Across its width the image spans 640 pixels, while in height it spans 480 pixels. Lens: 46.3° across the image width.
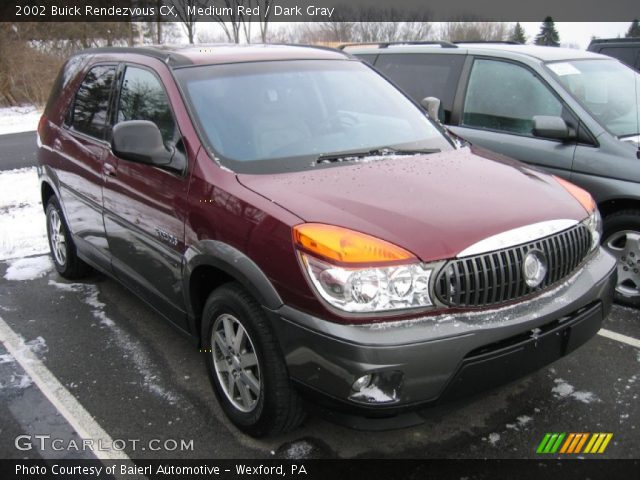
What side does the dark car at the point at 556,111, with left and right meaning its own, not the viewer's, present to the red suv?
right

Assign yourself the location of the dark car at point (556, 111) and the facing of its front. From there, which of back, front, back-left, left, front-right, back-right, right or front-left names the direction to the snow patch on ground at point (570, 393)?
front-right

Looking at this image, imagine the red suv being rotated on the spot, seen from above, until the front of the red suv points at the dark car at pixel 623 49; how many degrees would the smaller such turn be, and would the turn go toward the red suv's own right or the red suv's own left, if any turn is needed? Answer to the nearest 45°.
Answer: approximately 90° to the red suv's own left

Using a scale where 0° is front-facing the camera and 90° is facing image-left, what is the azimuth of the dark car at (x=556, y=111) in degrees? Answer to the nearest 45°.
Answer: approximately 315°

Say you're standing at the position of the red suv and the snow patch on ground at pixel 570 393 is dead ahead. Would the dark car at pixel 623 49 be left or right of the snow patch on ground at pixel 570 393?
left

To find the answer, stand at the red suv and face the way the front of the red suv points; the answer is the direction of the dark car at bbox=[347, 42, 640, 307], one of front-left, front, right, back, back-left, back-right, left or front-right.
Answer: left

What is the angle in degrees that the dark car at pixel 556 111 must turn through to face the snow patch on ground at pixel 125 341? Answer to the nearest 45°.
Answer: approximately 90° to its right

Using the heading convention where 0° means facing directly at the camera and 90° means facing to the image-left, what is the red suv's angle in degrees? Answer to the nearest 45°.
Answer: approximately 315°
